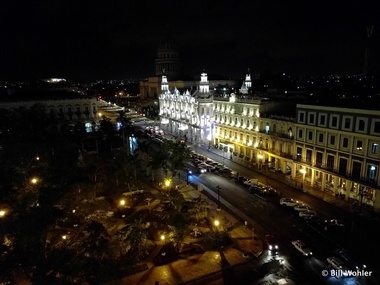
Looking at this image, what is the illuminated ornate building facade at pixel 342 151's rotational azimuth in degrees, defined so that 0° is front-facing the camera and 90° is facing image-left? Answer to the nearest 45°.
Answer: approximately 45°

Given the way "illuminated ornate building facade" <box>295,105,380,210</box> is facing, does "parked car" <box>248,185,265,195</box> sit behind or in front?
in front

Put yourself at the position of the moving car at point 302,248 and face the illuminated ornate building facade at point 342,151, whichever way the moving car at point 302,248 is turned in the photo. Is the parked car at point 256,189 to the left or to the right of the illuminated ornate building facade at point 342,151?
left

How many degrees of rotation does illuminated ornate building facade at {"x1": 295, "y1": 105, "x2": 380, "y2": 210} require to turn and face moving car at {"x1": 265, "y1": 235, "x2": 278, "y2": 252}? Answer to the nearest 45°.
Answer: approximately 45° to its left

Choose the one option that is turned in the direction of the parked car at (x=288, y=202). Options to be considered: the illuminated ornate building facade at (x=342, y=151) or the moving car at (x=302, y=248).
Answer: the illuminated ornate building facade

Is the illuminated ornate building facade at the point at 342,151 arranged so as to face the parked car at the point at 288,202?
yes
